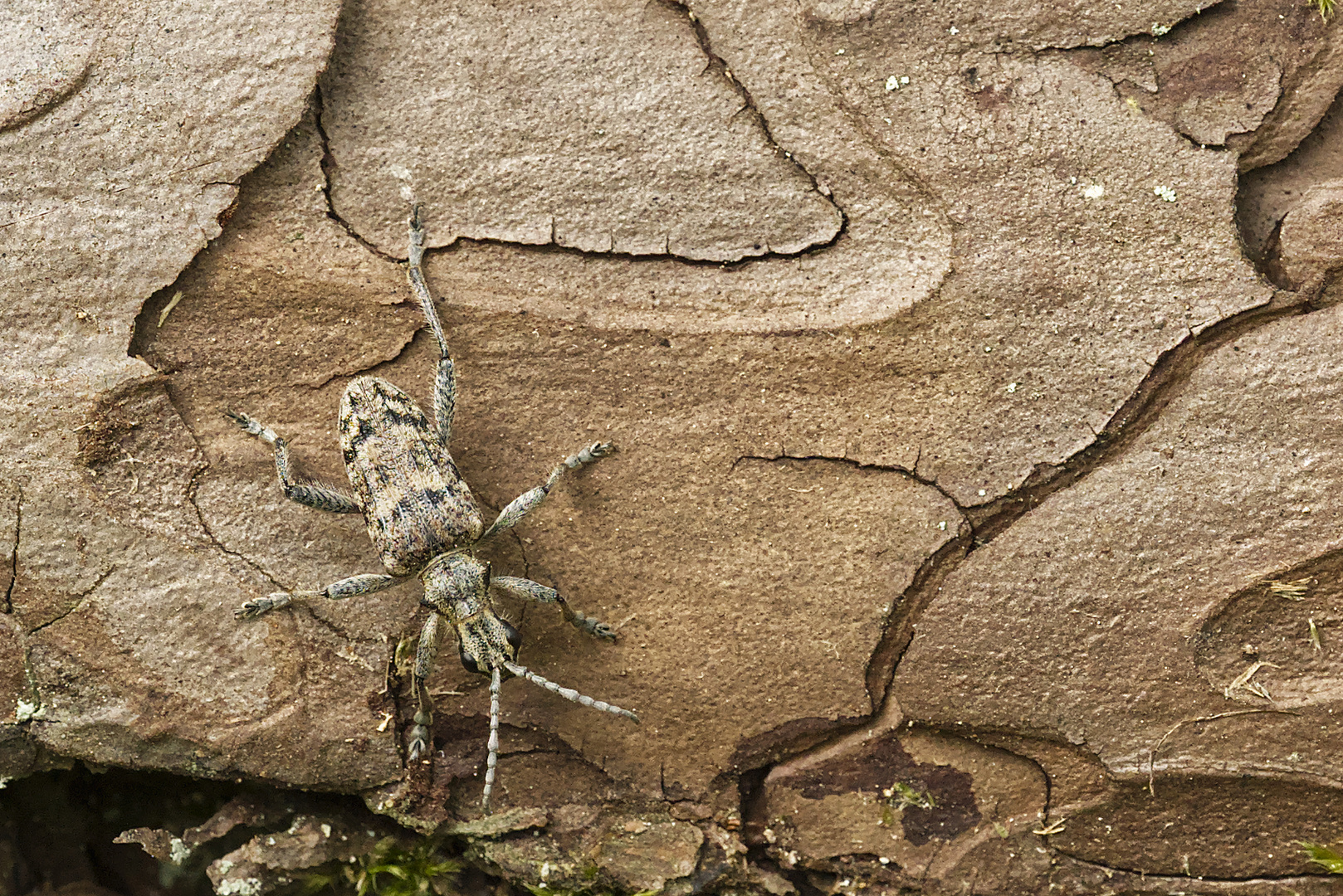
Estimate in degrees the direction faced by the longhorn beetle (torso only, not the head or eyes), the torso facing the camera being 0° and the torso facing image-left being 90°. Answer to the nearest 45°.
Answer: approximately 315°
